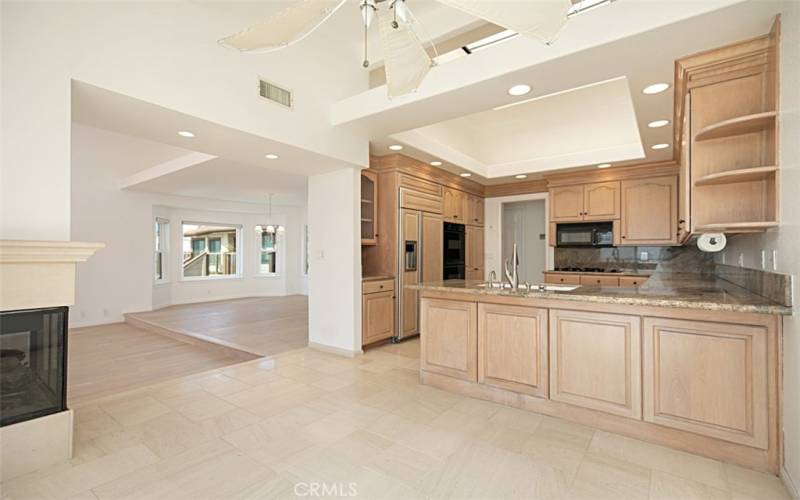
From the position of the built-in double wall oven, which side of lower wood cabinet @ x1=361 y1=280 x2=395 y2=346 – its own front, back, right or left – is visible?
left

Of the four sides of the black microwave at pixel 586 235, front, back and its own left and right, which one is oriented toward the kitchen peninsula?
front

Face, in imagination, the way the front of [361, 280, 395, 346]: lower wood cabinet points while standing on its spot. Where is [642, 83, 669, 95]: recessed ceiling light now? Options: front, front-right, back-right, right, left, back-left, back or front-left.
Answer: front

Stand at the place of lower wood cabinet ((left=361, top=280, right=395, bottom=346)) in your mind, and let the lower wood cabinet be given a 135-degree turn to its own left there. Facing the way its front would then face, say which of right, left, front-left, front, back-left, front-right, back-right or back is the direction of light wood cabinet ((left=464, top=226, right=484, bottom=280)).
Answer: front-right

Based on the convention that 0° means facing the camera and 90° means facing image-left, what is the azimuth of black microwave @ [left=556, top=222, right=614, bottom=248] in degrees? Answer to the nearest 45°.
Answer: approximately 0°

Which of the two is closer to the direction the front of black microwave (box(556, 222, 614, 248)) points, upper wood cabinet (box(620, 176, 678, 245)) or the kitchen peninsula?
the kitchen peninsula

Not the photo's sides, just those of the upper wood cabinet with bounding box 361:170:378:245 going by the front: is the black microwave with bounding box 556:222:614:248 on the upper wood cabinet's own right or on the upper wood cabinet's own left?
on the upper wood cabinet's own left

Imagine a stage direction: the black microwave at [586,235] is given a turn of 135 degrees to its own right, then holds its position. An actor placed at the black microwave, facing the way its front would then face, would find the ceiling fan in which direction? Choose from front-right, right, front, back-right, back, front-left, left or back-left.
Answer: back-left

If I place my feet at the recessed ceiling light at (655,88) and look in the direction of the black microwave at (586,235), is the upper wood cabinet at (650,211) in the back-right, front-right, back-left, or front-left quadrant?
front-right

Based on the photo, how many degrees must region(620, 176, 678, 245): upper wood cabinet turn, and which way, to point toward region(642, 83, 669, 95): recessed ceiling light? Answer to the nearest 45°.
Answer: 0° — it already faces it

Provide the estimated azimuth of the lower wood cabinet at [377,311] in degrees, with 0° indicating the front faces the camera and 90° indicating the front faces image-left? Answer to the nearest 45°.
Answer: approximately 315°

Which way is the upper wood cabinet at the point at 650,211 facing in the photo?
toward the camera

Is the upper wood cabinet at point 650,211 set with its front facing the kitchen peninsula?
yes
